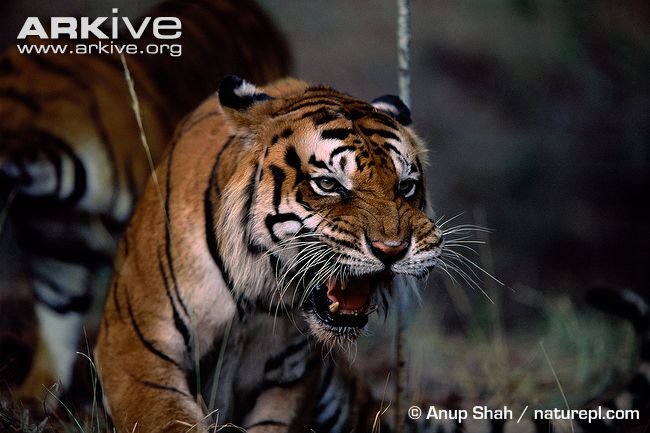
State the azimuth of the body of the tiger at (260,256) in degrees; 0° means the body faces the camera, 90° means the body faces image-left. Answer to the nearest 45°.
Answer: approximately 315°

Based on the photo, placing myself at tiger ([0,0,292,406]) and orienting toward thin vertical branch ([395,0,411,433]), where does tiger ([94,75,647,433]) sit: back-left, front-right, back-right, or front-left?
front-right

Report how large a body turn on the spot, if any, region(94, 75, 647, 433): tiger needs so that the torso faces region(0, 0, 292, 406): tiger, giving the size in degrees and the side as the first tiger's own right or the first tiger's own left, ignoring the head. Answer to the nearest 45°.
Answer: approximately 180°
